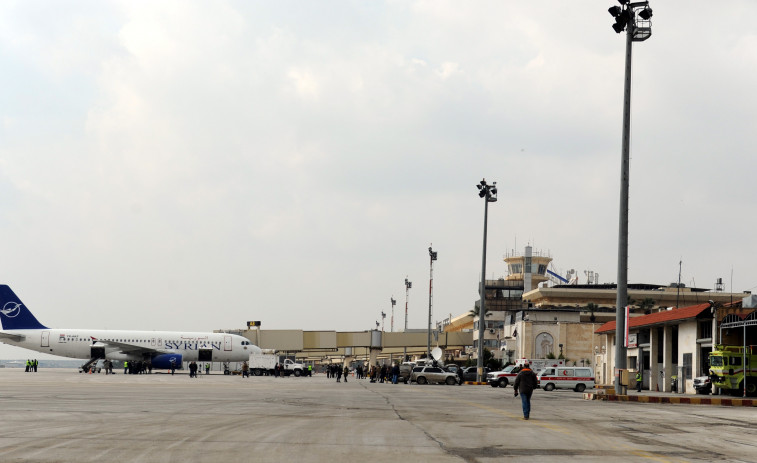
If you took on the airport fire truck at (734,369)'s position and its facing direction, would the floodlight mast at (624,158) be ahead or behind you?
ahead

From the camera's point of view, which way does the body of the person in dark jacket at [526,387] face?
away from the camera

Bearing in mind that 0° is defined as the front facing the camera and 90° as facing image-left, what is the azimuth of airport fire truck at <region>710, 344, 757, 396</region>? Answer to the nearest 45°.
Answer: approximately 45°

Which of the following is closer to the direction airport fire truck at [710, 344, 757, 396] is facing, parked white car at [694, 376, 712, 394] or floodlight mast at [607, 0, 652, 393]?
the floodlight mast

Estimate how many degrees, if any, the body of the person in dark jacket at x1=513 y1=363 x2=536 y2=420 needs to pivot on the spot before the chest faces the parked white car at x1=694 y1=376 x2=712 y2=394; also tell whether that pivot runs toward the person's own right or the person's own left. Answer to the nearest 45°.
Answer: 0° — they already face it

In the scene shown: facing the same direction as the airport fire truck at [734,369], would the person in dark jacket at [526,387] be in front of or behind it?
in front

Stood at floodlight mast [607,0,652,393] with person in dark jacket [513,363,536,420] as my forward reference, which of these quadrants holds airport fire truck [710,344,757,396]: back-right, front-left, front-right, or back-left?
back-left

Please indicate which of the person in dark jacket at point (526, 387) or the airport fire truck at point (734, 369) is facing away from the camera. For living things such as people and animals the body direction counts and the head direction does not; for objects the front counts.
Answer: the person in dark jacket

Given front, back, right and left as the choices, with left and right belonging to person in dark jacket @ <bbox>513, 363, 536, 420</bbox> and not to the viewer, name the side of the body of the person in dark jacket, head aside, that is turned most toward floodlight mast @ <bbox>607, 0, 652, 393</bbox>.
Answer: front
